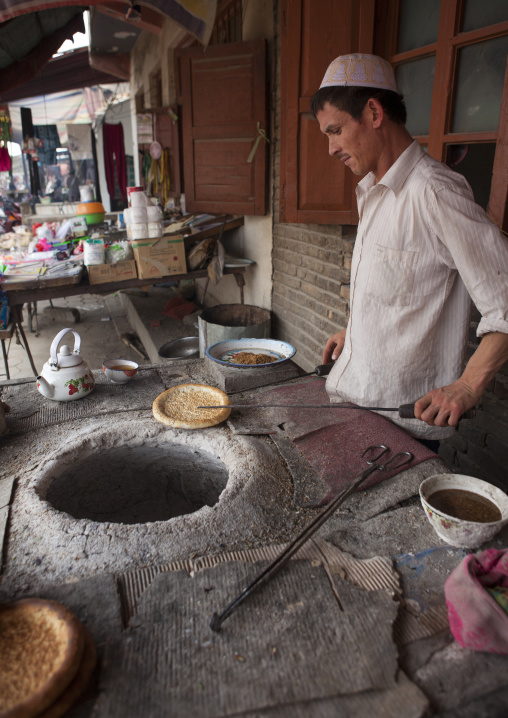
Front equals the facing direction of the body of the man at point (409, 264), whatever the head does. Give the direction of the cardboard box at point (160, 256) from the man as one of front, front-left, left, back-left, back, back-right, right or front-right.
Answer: right

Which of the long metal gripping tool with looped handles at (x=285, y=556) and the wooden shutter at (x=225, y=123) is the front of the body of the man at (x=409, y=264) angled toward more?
the long metal gripping tool with looped handles

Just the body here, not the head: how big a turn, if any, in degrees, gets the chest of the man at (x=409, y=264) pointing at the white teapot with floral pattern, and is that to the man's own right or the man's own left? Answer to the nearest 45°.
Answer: approximately 45° to the man's own right

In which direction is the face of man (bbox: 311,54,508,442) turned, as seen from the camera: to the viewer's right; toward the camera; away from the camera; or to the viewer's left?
to the viewer's left

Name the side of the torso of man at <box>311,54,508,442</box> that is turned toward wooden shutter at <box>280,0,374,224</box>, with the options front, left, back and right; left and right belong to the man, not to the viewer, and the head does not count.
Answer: right

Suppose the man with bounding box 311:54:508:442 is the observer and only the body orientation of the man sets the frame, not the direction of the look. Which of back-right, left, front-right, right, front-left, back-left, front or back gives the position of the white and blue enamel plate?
right

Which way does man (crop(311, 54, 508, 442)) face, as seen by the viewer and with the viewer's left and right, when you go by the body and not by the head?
facing the viewer and to the left of the viewer

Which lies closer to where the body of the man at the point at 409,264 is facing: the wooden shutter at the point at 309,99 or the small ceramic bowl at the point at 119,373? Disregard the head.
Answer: the small ceramic bowl

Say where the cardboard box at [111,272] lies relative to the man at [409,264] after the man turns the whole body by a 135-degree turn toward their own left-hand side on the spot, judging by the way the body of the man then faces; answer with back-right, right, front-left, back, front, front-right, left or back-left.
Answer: back-left

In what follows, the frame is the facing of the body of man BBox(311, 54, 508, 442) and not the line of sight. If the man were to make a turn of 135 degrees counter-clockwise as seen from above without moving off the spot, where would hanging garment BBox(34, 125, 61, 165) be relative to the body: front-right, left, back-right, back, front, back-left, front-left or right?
back-left
